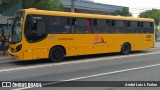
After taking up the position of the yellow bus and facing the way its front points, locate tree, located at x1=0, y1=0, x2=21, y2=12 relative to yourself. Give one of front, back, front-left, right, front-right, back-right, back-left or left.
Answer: right

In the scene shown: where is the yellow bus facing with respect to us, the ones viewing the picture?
facing the viewer and to the left of the viewer
